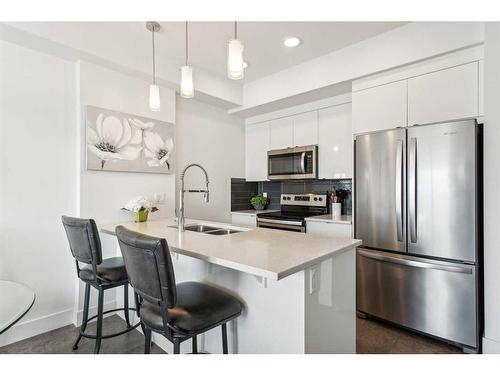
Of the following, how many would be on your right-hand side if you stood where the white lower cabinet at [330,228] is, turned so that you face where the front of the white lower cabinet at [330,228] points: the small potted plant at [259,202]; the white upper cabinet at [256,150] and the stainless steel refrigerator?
2

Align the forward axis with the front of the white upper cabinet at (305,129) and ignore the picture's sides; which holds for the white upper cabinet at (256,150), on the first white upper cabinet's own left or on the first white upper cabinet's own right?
on the first white upper cabinet's own right

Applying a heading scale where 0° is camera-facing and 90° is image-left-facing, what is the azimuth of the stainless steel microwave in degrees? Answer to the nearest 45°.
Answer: approximately 45°

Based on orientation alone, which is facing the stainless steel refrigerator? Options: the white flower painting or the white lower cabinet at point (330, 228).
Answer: the white flower painting

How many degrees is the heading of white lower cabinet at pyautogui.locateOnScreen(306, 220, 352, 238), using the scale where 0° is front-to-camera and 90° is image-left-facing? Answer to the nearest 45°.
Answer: approximately 45°

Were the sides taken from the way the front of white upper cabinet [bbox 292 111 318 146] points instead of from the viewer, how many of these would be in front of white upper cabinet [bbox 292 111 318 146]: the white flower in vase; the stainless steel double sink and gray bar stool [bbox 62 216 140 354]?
3

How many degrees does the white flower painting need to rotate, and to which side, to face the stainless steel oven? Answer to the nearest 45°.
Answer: approximately 45° to its left

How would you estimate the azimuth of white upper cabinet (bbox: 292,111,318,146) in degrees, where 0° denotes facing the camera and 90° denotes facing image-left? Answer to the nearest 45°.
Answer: approximately 45°
